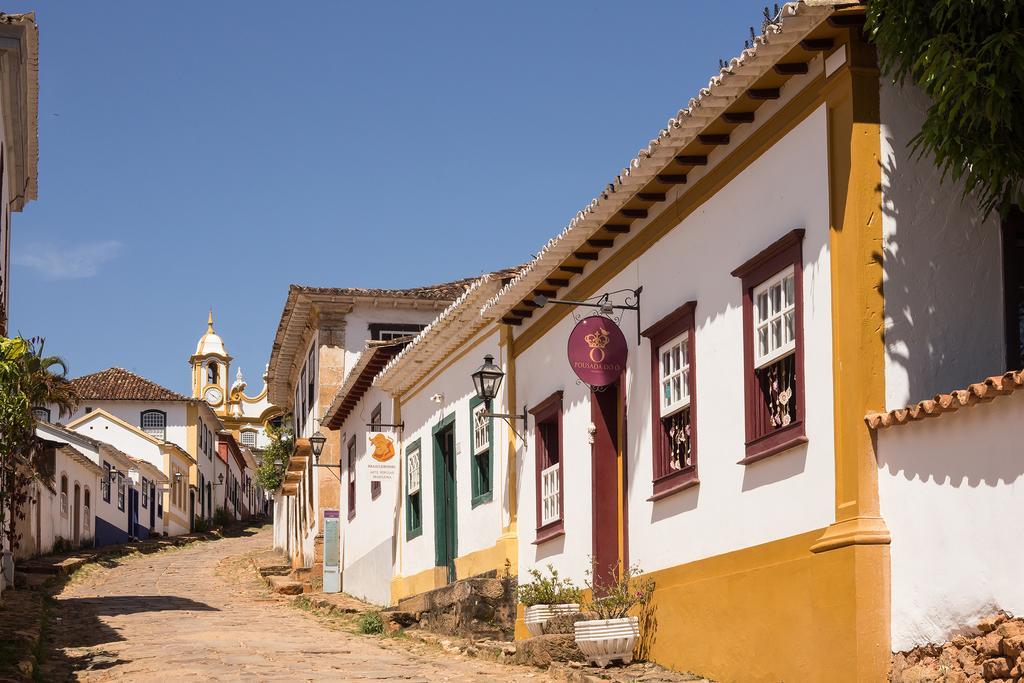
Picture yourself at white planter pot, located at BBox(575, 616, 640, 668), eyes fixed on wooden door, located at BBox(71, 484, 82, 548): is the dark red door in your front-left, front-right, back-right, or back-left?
front-right

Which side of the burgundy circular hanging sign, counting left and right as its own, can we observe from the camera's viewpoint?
front

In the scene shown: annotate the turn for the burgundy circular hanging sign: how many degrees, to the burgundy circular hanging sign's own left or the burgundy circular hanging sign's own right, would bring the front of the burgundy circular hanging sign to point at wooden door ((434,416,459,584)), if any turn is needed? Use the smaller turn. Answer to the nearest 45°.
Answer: approximately 180°

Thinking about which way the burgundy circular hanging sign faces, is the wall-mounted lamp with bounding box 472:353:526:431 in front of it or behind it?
behind
